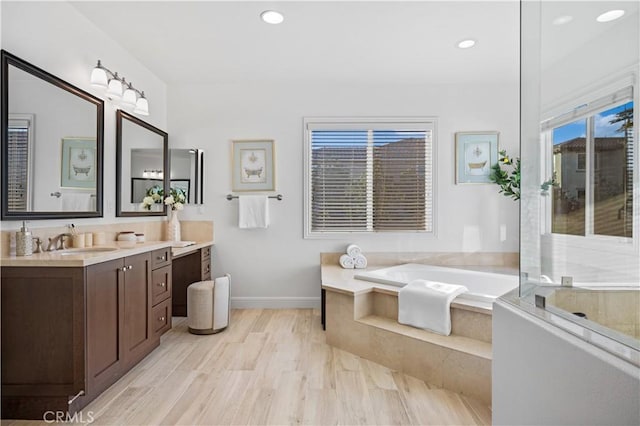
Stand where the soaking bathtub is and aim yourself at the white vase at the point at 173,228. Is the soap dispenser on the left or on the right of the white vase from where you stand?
left

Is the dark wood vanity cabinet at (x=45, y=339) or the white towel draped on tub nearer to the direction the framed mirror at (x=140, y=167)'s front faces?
the white towel draped on tub

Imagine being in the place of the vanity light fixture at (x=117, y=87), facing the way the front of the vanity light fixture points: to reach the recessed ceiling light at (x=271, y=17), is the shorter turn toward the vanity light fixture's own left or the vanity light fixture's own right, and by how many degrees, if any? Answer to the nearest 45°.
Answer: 0° — it already faces it

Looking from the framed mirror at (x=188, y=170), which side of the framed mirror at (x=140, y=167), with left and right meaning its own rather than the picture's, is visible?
left

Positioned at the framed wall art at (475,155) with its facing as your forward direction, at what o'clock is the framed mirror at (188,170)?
The framed mirror is roughly at 2 o'clock from the framed wall art.

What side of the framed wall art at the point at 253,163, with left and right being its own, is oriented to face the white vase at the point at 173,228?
right

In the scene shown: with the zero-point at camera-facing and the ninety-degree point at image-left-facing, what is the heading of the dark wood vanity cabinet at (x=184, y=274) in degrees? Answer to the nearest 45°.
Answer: approximately 315°
